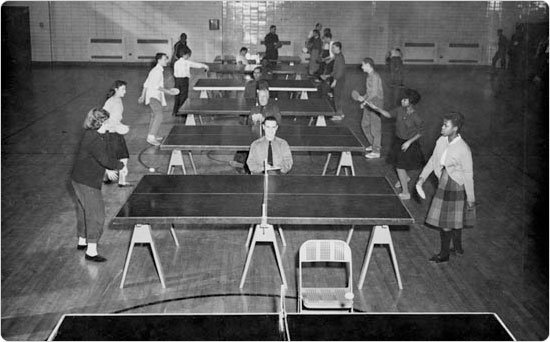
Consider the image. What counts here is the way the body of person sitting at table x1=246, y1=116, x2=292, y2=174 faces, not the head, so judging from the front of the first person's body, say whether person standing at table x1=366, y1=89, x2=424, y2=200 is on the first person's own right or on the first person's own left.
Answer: on the first person's own left

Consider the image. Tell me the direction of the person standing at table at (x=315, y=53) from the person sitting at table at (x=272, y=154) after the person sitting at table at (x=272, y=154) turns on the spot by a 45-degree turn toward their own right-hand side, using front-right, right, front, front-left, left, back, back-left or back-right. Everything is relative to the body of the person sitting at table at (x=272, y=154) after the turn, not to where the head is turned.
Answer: back-right

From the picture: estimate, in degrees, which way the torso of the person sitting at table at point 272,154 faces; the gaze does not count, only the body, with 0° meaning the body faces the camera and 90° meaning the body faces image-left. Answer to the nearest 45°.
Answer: approximately 0°

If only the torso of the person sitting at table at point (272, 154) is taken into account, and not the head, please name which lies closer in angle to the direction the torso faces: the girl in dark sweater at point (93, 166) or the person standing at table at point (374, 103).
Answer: the girl in dark sweater

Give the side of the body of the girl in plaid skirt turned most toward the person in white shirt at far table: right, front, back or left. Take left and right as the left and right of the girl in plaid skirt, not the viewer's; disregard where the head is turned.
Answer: right

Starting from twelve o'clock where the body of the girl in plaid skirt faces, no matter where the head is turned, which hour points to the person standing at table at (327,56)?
The person standing at table is roughly at 4 o'clock from the girl in plaid skirt.

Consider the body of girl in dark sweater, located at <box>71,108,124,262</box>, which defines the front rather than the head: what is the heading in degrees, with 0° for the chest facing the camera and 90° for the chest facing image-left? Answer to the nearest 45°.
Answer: approximately 270°

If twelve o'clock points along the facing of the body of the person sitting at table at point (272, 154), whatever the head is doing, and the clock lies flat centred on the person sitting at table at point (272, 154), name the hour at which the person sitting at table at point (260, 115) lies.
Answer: the person sitting at table at point (260, 115) is roughly at 6 o'clock from the person sitting at table at point (272, 154).

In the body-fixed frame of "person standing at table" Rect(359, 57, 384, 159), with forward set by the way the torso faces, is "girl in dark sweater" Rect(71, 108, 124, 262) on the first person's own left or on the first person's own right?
on the first person's own left
